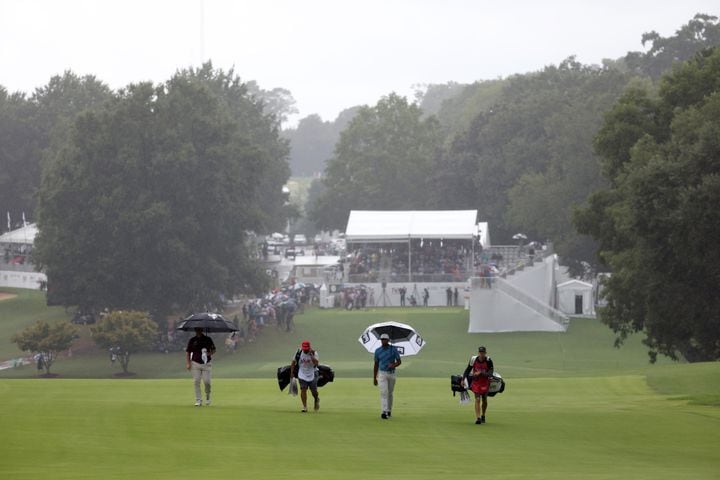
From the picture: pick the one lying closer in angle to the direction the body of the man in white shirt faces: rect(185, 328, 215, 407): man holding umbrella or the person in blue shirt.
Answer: the person in blue shirt

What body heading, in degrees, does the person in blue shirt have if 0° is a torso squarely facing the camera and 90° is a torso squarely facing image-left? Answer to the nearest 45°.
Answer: approximately 0°

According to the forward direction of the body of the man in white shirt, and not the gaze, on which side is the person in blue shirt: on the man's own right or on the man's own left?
on the man's own left

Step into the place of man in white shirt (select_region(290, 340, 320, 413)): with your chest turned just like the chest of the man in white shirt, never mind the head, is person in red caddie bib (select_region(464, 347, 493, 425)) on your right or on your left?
on your left

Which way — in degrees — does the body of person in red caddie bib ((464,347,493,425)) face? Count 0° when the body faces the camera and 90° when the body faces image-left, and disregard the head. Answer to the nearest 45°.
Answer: approximately 0°

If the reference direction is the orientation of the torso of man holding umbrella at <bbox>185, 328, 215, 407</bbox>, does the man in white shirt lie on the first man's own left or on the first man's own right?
on the first man's own left
